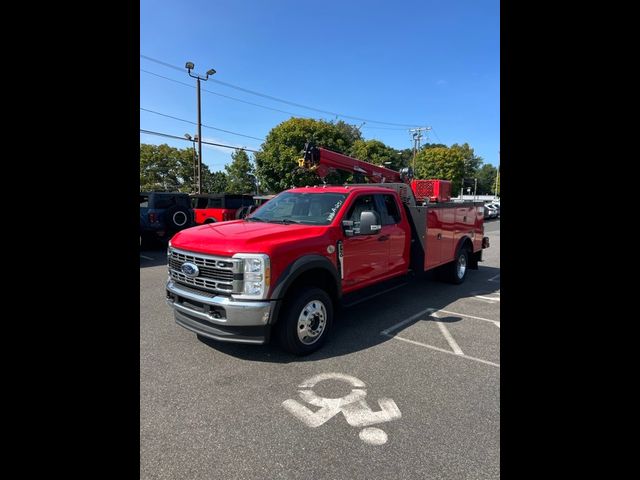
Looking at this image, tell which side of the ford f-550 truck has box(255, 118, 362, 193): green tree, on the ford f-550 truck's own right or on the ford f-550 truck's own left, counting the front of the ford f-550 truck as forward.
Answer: on the ford f-550 truck's own right

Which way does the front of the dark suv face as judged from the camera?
facing away from the viewer and to the left of the viewer

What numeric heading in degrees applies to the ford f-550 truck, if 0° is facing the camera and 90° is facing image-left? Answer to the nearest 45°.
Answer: approximately 45°

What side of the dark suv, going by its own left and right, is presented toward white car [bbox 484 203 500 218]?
right

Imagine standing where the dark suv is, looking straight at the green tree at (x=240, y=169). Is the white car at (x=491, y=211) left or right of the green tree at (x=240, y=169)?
right

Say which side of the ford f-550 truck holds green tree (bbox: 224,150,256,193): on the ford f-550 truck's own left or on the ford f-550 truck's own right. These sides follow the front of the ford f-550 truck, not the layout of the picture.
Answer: on the ford f-550 truck's own right

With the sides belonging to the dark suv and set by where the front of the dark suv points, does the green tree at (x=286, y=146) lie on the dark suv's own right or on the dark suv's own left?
on the dark suv's own right

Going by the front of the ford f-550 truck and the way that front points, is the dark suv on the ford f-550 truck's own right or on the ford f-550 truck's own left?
on the ford f-550 truck's own right

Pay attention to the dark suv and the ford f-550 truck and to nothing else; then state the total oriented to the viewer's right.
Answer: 0
